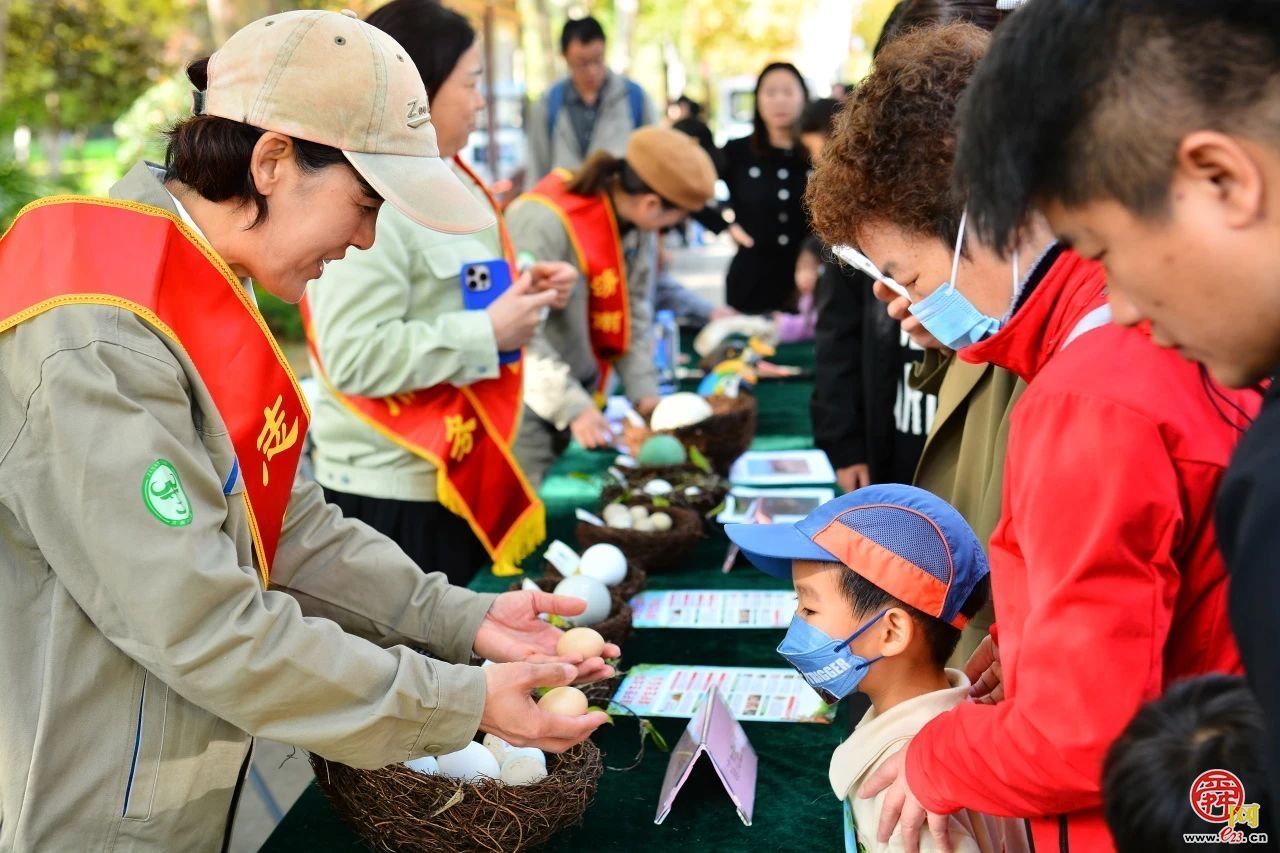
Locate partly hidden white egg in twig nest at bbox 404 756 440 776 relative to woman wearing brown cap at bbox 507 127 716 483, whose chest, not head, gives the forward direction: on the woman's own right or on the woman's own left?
on the woman's own right

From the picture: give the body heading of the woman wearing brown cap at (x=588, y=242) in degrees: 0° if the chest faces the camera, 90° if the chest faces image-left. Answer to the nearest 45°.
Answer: approximately 315°

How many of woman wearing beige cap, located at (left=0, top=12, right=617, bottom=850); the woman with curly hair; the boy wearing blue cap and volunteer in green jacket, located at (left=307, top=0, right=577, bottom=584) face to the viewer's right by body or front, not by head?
2

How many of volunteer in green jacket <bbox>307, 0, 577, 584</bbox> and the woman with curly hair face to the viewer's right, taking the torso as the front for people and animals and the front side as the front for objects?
1

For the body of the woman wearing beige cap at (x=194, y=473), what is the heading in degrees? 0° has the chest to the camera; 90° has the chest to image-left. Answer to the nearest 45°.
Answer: approximately 270°

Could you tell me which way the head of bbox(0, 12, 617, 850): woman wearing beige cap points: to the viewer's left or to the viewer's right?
to the viewer's right

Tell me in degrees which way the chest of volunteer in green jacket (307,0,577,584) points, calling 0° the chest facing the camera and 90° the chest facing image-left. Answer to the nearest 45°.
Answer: approximately 270°

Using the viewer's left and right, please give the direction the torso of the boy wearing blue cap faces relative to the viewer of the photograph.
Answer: facing to the left of the viewer

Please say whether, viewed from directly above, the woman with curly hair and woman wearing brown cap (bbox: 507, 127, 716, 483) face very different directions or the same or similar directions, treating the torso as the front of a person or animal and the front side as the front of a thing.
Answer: very different directions

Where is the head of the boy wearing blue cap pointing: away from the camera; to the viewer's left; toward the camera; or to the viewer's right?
to the viewer's left

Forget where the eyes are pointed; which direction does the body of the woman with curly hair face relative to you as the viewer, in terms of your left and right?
facing to the left of the viewer

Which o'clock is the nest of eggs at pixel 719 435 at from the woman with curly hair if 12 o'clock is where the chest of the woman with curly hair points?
The nest of eggs is roughly at 2 o'clock from the woman with curly hair.

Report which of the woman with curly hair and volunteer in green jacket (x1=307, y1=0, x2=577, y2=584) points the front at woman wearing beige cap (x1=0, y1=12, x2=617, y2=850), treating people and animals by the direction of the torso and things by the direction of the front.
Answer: the woman with curly hair
